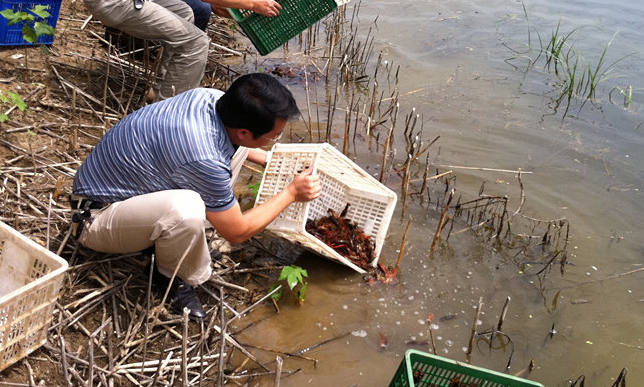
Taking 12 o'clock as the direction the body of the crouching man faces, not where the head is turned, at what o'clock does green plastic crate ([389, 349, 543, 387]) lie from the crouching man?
The green plastic crate is roughly at 1 o'clock from the crouching man.

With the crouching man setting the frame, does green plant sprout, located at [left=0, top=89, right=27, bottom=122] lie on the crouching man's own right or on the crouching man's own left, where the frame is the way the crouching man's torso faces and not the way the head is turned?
on the crouching man's own left

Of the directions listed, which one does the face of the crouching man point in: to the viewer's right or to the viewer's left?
to the viewer's right

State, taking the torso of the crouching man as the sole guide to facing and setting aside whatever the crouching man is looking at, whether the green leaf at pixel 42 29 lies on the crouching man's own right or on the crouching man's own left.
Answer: on the crouching man's own left

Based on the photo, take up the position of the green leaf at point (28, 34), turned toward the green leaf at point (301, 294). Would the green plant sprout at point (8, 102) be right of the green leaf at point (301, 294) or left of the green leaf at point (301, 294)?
right

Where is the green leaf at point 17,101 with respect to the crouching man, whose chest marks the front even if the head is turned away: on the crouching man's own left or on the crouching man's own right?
on the crouching man's own left

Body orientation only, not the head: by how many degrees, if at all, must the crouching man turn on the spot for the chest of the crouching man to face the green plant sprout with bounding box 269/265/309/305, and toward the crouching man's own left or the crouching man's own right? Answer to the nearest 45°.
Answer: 0° — they already face it

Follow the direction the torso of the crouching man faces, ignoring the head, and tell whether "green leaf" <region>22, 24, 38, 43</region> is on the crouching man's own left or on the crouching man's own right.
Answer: on the crouching man's own left

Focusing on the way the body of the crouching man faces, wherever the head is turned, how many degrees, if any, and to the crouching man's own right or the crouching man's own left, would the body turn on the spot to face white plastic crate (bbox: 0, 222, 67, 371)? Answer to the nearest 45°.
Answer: approximately 135° to the crouching man's own right

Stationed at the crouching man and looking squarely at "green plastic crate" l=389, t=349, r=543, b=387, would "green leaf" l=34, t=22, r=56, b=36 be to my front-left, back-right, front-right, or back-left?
back-left

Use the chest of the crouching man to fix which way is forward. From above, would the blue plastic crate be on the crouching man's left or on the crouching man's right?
on the crouching man's left

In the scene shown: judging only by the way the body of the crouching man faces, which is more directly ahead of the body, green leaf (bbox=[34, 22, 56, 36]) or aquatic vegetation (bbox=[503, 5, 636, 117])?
the aquatic vegetation

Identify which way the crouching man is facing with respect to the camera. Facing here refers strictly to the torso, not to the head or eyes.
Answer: to the viewer's right
